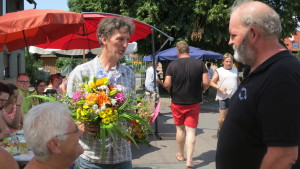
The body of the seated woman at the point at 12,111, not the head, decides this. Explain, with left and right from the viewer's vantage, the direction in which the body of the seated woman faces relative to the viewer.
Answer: facing the viewer and to the right of the viewer

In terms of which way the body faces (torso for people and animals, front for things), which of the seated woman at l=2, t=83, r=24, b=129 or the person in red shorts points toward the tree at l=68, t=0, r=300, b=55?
the person in red shorts

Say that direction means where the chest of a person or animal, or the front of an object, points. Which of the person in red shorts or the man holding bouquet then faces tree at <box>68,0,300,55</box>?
the person in red shorts

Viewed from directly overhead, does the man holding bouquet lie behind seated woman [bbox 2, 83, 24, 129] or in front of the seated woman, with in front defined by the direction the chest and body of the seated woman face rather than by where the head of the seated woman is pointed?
in front

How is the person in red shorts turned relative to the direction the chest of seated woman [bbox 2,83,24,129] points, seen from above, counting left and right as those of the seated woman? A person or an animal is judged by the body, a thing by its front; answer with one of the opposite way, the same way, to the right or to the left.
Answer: to the left

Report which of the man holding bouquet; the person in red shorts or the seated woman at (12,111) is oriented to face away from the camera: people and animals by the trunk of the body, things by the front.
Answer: the person in red shorts

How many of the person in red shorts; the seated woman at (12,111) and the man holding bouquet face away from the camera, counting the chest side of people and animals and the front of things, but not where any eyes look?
1

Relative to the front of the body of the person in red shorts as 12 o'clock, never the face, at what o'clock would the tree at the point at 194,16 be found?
The tree is roughly at 12 o'clock from the person in red shorts.

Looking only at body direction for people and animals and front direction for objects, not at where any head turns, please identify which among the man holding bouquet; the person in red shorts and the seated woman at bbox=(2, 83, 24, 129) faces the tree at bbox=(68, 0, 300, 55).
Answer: the person in red shorts

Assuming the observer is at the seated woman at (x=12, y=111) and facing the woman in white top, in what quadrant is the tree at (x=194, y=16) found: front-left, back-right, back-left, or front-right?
front-left

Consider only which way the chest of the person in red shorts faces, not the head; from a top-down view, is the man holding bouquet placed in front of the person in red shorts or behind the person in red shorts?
behind

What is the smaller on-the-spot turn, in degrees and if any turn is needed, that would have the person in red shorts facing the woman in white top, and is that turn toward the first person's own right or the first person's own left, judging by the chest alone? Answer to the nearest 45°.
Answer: approximately 45° to the first person's own right

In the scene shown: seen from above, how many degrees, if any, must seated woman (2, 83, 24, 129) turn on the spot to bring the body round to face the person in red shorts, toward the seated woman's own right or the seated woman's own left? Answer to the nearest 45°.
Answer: approximately 45° to the seated woman's own left

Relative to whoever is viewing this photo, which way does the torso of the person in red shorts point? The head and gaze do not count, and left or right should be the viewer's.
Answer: facing away from the viewer
